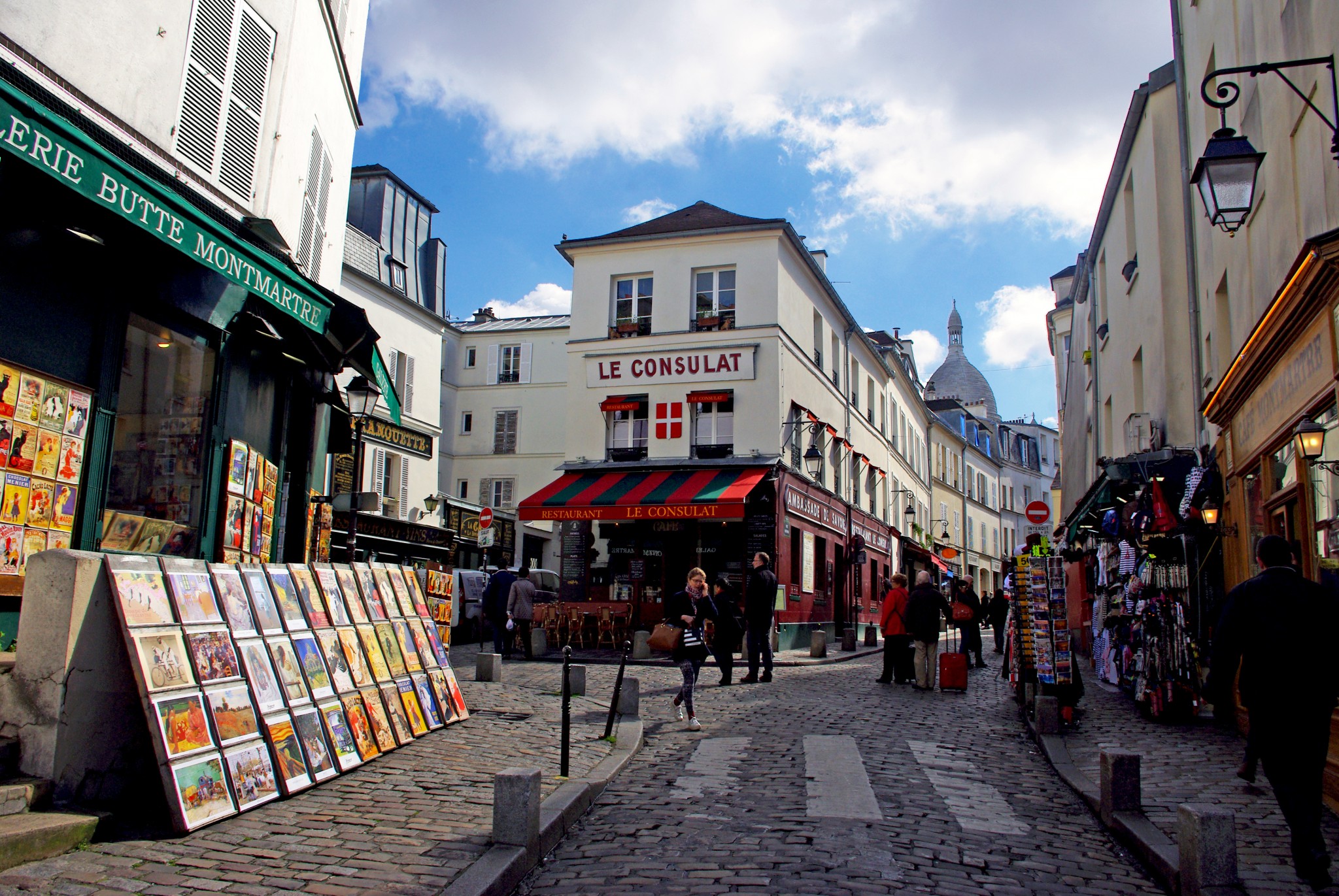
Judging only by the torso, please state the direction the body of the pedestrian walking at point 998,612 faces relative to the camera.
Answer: away from the camera

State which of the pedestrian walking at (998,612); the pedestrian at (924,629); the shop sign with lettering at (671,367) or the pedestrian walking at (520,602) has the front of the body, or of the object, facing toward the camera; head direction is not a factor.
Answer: the shop sign with lettering

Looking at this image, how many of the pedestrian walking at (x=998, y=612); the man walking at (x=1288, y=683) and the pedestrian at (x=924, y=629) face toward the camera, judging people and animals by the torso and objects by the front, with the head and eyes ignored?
0

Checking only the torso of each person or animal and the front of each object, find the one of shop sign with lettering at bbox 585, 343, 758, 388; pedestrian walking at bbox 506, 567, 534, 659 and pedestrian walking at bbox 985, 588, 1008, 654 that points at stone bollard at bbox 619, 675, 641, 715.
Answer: the shop sign with lettering

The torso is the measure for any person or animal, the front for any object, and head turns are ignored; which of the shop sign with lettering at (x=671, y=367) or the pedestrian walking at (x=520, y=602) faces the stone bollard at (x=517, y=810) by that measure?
the shop sign with lettering

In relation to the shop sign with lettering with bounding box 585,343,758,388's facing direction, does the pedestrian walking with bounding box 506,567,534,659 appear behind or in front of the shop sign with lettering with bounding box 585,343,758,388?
in front

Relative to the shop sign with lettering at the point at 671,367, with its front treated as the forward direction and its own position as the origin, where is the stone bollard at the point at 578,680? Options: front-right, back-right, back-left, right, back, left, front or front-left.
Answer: front

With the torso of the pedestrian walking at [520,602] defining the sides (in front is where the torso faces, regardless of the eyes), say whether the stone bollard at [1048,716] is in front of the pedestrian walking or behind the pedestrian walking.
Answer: behind

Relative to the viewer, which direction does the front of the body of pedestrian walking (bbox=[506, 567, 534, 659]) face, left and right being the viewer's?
facing away from the viewer

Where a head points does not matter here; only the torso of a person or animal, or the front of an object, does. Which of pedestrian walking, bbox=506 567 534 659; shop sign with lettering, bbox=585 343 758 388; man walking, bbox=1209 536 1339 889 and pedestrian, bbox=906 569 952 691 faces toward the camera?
the shop sign with lettering

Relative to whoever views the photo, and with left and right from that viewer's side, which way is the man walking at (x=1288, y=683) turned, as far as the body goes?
facing away from the viewer

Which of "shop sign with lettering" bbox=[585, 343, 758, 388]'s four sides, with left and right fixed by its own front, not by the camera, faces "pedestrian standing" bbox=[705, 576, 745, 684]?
front

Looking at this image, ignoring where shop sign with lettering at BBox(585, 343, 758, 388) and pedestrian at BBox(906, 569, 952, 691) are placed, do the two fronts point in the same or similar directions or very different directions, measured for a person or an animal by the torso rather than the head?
very different directions

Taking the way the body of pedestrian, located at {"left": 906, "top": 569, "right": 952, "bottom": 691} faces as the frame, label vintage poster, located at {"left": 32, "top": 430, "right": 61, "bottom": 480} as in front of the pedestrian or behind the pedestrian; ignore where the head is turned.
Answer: behind

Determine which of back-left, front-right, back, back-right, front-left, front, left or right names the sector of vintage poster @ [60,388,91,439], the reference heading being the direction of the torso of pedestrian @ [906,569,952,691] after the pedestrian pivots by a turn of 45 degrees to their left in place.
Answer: left

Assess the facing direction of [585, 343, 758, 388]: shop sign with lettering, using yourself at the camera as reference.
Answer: facing the viewer

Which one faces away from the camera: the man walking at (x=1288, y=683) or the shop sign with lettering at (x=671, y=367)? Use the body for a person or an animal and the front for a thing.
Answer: the man walking

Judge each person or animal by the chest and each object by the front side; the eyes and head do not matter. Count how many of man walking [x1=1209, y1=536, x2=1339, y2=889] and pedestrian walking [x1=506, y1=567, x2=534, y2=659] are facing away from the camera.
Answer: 2

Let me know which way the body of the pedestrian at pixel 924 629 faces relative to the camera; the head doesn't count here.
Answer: away from the camera
